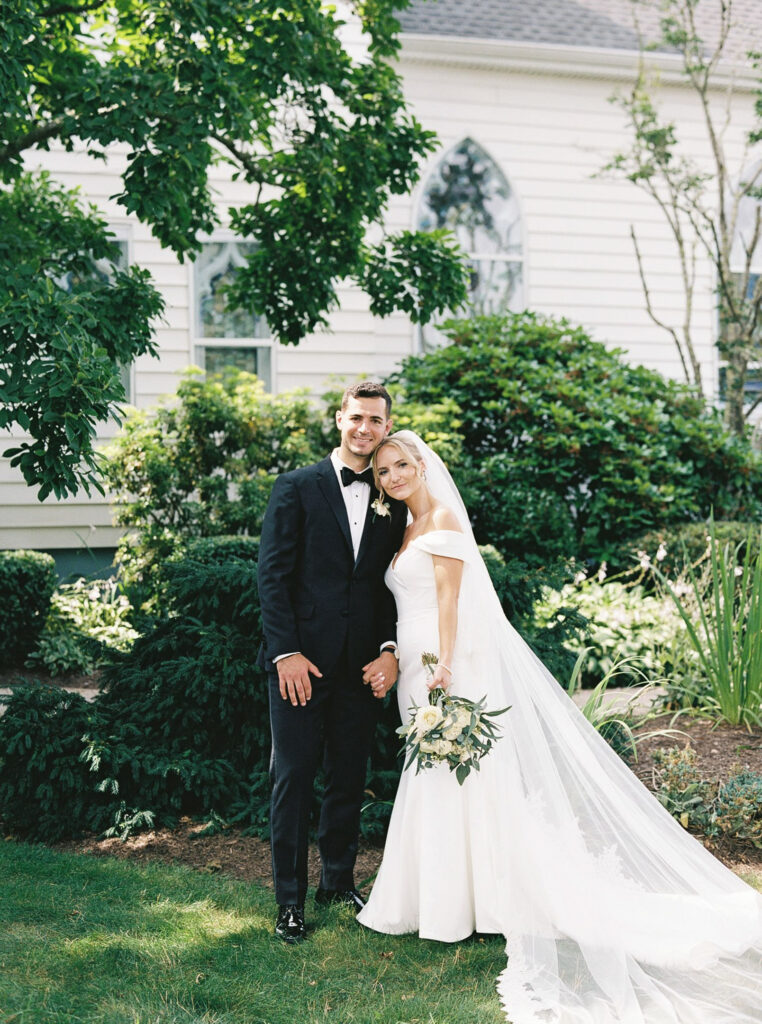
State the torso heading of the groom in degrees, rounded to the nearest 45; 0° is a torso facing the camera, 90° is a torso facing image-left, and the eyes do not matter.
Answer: approximately 315°

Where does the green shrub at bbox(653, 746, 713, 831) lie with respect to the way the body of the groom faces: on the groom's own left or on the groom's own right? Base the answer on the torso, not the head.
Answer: on the groom's own left

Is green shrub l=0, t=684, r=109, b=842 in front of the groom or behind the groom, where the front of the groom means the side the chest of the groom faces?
behind

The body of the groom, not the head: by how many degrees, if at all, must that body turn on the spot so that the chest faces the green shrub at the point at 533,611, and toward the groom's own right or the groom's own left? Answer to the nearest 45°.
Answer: approximately 90° to the groom's own left

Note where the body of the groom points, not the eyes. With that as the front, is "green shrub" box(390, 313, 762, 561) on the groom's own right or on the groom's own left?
on the groom's own left

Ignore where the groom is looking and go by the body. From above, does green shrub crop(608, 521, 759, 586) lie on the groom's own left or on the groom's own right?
on the groom's own left

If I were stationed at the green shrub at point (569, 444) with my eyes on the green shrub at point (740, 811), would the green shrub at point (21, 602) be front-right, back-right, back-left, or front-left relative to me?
front-right

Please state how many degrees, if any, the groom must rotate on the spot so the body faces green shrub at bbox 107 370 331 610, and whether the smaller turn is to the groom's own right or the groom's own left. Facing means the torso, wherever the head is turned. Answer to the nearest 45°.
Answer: approximately 135° to the groom's own left

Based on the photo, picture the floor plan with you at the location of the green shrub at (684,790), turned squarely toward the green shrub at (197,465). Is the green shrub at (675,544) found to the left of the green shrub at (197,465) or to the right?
right
